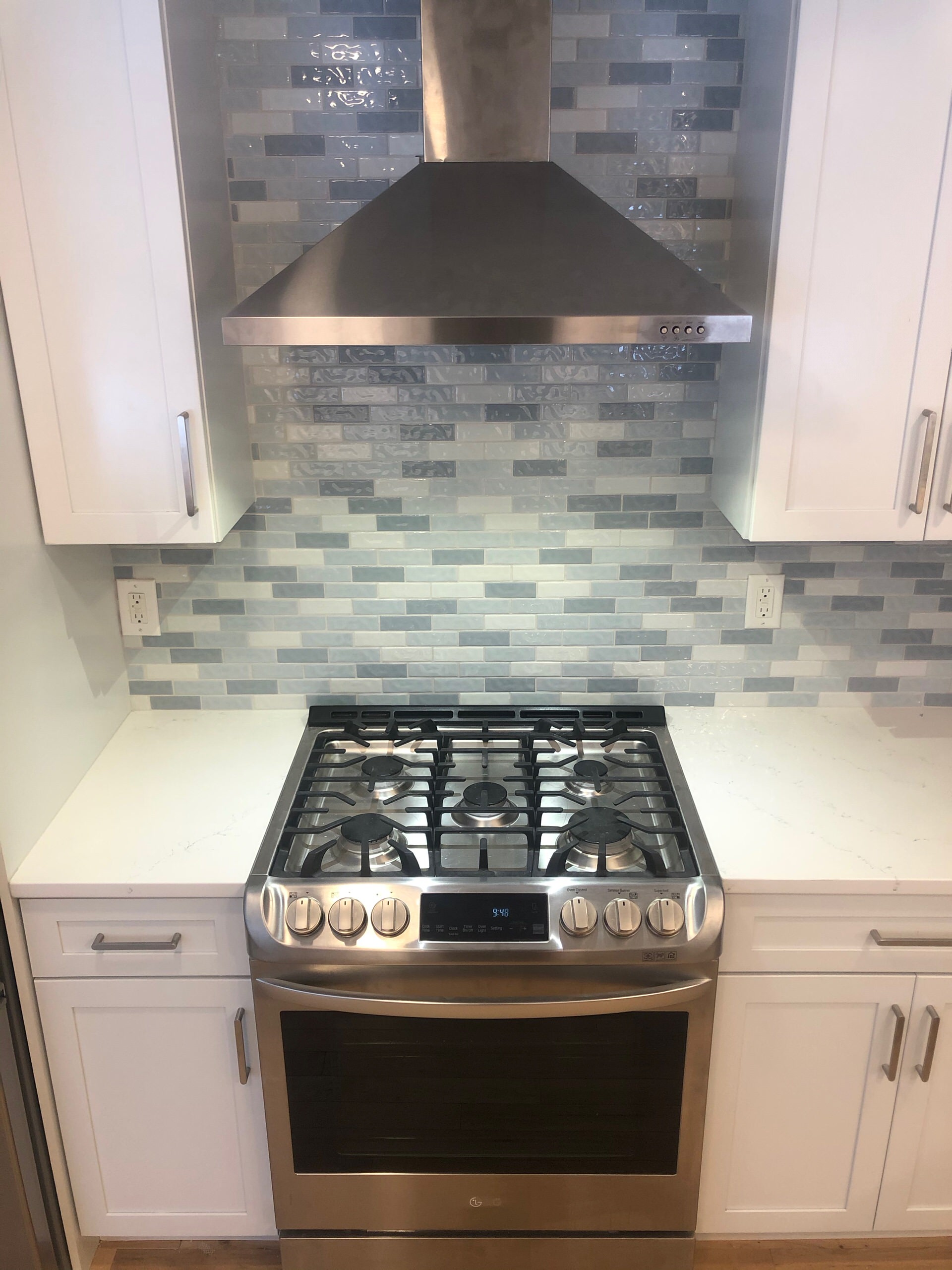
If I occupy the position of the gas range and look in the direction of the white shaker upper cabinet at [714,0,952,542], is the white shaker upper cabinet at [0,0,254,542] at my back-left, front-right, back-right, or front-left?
back-left

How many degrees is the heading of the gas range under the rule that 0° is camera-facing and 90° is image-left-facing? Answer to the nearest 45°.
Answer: approximately 0°

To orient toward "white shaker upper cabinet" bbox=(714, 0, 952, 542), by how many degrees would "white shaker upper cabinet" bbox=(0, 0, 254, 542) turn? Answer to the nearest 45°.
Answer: approximately 90° to its left

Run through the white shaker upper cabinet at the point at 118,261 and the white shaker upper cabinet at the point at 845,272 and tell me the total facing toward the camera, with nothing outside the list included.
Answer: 2

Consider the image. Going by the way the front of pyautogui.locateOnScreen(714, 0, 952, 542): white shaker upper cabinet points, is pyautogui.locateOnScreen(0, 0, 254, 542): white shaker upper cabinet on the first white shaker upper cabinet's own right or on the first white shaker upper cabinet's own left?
on the first white shaker upper cabinet's own right

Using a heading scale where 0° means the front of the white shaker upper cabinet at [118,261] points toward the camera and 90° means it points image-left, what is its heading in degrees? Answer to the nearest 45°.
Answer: approximately 0°
